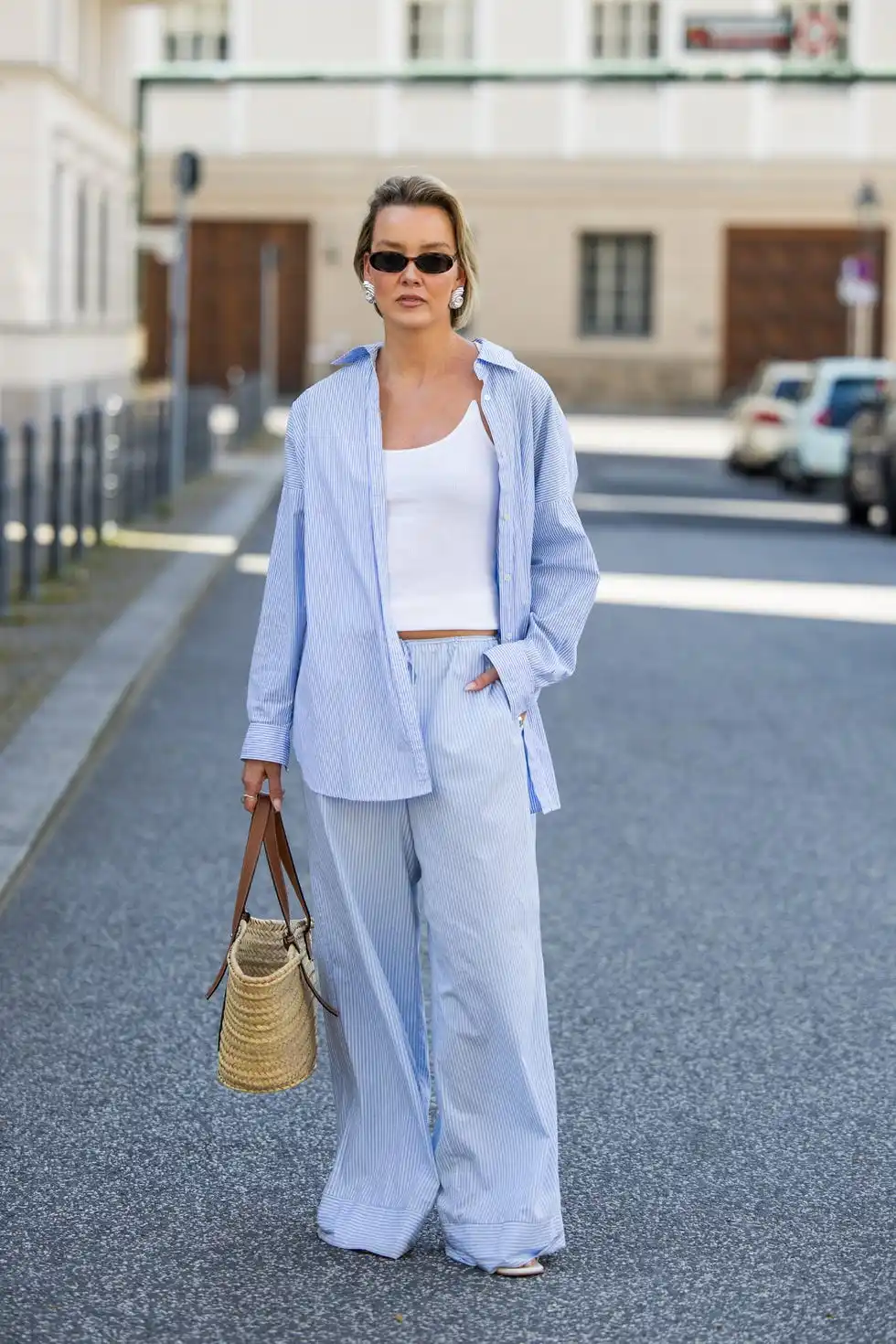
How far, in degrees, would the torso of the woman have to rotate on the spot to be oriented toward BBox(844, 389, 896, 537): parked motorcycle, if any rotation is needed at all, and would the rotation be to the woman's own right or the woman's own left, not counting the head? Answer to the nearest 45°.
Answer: approximately 180°

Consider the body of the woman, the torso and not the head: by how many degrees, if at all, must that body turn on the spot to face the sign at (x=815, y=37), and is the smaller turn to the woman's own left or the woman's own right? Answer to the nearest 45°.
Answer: approximately 180°

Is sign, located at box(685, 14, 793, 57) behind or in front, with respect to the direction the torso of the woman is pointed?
behind

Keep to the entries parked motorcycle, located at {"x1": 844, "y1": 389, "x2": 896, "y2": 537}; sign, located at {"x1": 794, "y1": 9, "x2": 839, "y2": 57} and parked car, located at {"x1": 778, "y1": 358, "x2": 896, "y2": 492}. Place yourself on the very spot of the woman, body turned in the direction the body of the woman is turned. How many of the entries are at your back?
3

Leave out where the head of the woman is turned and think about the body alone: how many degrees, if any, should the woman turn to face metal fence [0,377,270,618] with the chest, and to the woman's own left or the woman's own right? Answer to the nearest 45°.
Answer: approximately 180°

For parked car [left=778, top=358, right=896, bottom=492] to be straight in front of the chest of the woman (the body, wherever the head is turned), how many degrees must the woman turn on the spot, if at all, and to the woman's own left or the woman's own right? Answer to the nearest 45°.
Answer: approximately 180°

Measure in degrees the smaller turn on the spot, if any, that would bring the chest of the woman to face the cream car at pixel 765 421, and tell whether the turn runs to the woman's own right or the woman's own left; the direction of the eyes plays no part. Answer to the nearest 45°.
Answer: approximately 180°

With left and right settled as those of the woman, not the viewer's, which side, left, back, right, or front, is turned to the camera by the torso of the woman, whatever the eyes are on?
front

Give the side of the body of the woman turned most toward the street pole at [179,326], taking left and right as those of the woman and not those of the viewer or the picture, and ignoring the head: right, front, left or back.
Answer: back
